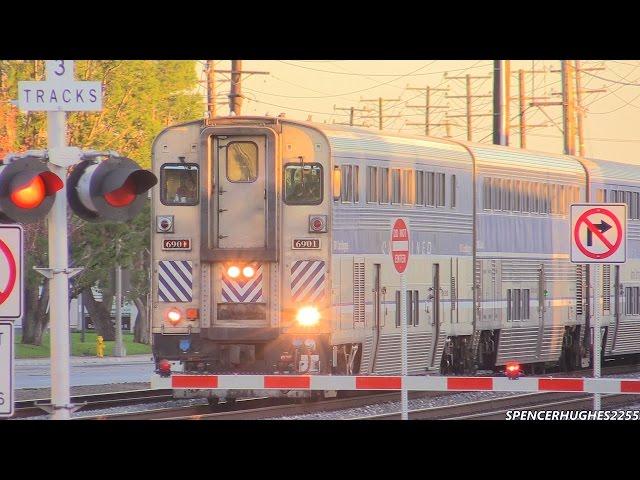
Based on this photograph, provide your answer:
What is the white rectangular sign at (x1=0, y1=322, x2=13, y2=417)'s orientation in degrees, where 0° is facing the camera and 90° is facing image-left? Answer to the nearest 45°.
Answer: approximately 0°

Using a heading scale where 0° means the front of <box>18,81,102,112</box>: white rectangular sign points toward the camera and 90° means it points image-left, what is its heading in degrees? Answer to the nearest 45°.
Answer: approximately 0°

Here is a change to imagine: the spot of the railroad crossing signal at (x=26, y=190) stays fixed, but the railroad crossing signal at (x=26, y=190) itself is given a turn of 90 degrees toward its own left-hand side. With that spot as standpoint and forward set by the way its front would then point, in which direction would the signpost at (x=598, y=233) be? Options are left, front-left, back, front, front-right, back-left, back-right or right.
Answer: front

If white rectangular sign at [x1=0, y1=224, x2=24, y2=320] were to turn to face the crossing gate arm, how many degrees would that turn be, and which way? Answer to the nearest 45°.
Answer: approximately 135° to its left

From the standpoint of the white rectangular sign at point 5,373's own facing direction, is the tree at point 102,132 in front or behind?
behind

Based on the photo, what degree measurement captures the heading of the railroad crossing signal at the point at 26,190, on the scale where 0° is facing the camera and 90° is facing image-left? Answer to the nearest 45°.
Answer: approximately 315°

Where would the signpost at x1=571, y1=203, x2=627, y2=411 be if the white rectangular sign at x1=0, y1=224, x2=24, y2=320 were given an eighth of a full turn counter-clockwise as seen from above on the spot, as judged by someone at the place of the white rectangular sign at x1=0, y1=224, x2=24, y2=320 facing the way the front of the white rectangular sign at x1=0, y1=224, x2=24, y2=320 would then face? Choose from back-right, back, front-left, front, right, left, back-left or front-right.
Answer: left

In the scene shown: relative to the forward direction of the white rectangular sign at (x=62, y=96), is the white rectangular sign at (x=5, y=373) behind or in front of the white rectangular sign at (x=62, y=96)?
in front
